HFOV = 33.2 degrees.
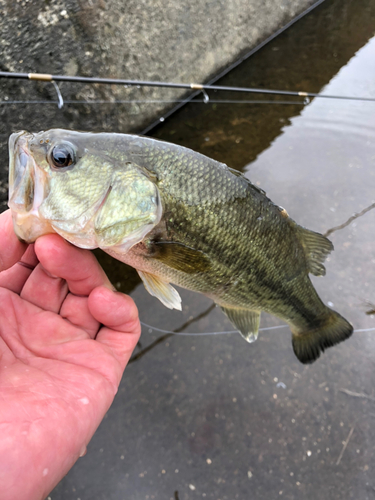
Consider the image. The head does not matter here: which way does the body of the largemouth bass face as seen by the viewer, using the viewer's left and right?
facing to the left of the viewer
